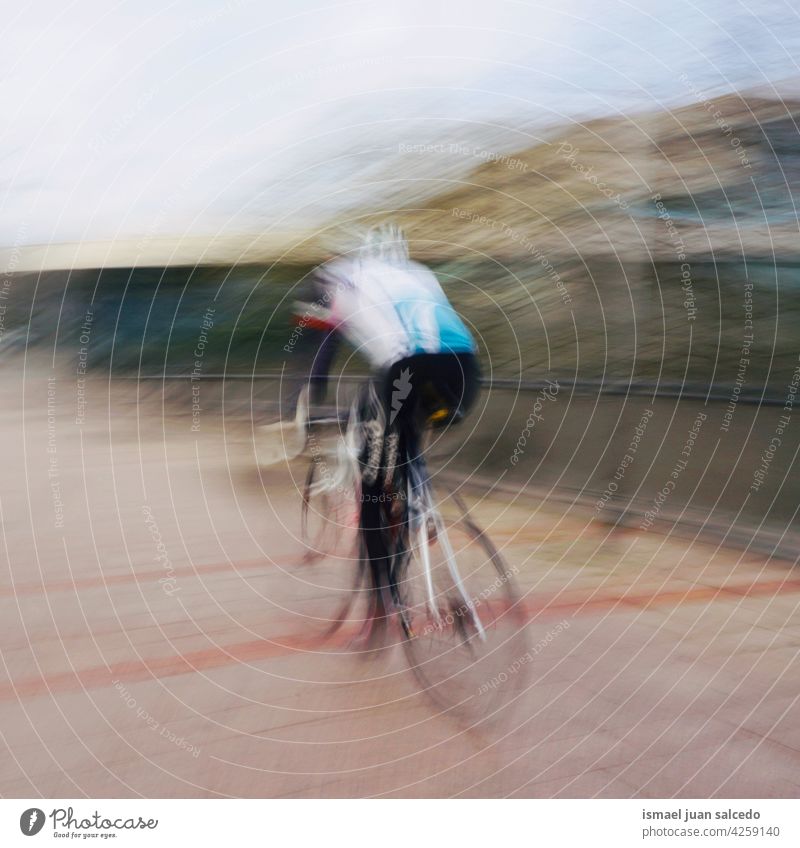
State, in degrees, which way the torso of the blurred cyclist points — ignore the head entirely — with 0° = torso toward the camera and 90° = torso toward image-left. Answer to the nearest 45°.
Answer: approximately 135°
